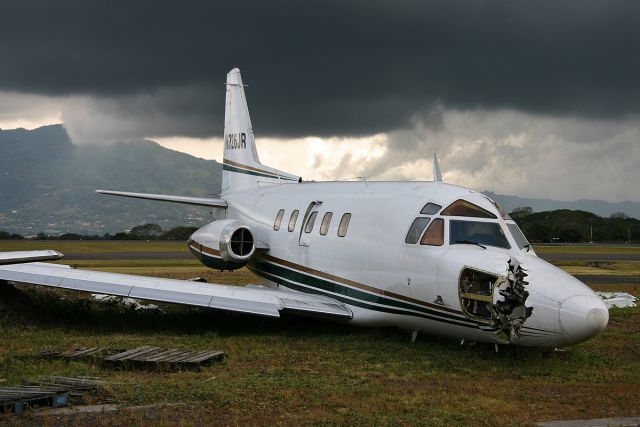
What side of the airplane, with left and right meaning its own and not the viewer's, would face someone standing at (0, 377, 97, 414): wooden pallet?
right

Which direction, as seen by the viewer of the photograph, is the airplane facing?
facing the viewer and to the right of the viewer
